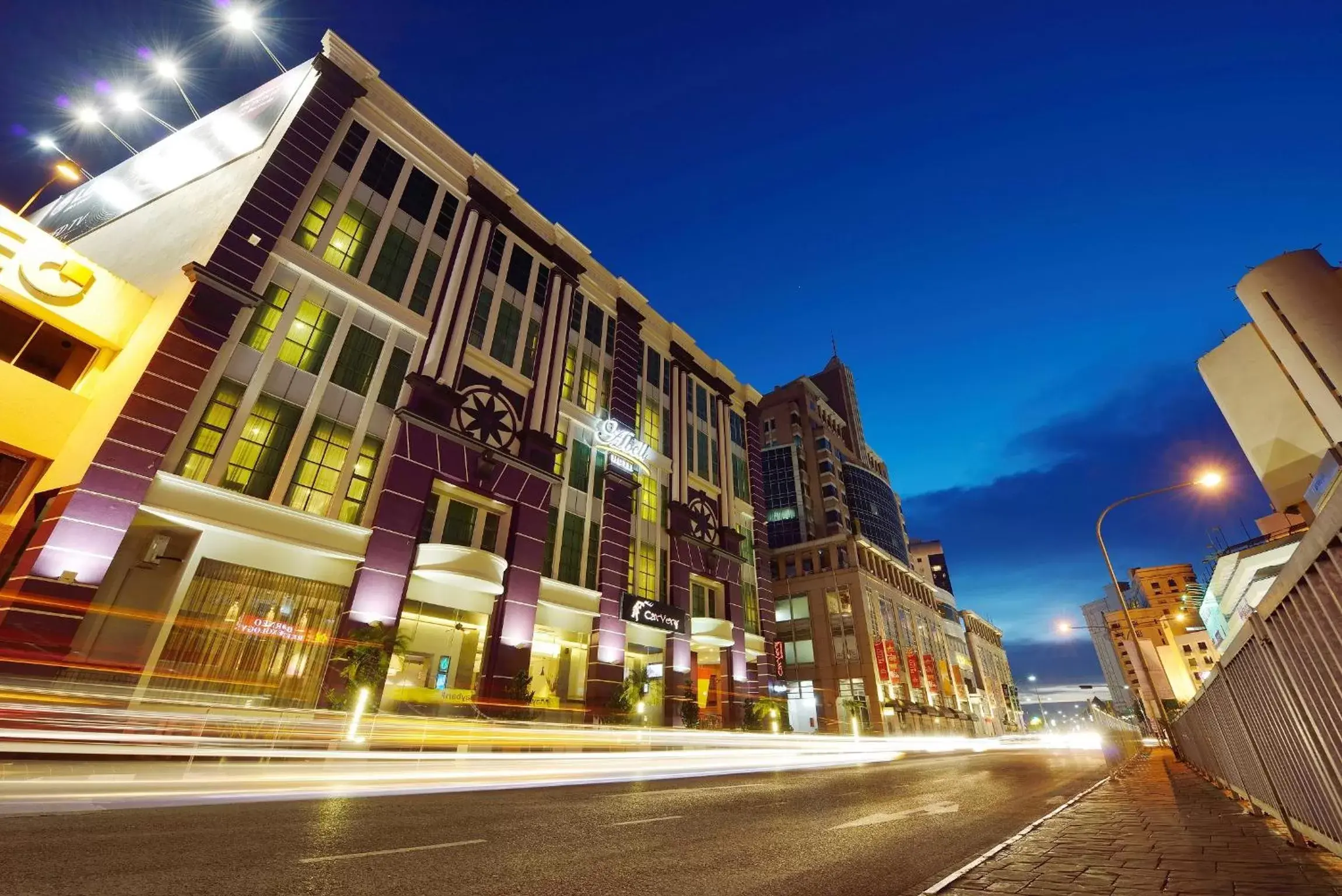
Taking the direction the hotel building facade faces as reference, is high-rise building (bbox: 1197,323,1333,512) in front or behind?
in front

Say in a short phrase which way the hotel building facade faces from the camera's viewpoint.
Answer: facing the viewer and to the right of the viewer

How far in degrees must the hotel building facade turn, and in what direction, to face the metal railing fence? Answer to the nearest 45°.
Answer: approximately 45° to its right

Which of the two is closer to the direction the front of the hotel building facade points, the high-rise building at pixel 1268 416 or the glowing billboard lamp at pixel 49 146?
the high-rise building

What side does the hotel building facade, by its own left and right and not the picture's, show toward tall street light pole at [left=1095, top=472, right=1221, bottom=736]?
front

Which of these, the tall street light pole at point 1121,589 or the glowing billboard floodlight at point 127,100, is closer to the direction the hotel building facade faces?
the tall street light pole
